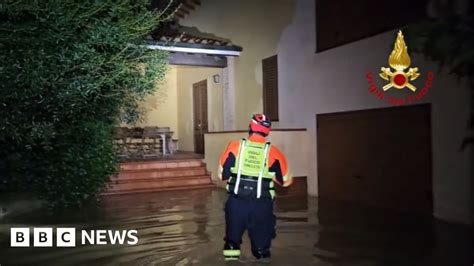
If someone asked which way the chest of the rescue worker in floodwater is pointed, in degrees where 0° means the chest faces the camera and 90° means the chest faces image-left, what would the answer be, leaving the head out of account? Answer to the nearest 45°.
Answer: approximately 180°

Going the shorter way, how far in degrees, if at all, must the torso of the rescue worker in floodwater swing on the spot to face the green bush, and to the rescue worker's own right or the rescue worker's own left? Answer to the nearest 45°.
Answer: approximately 90° to the rescue worker's own left
